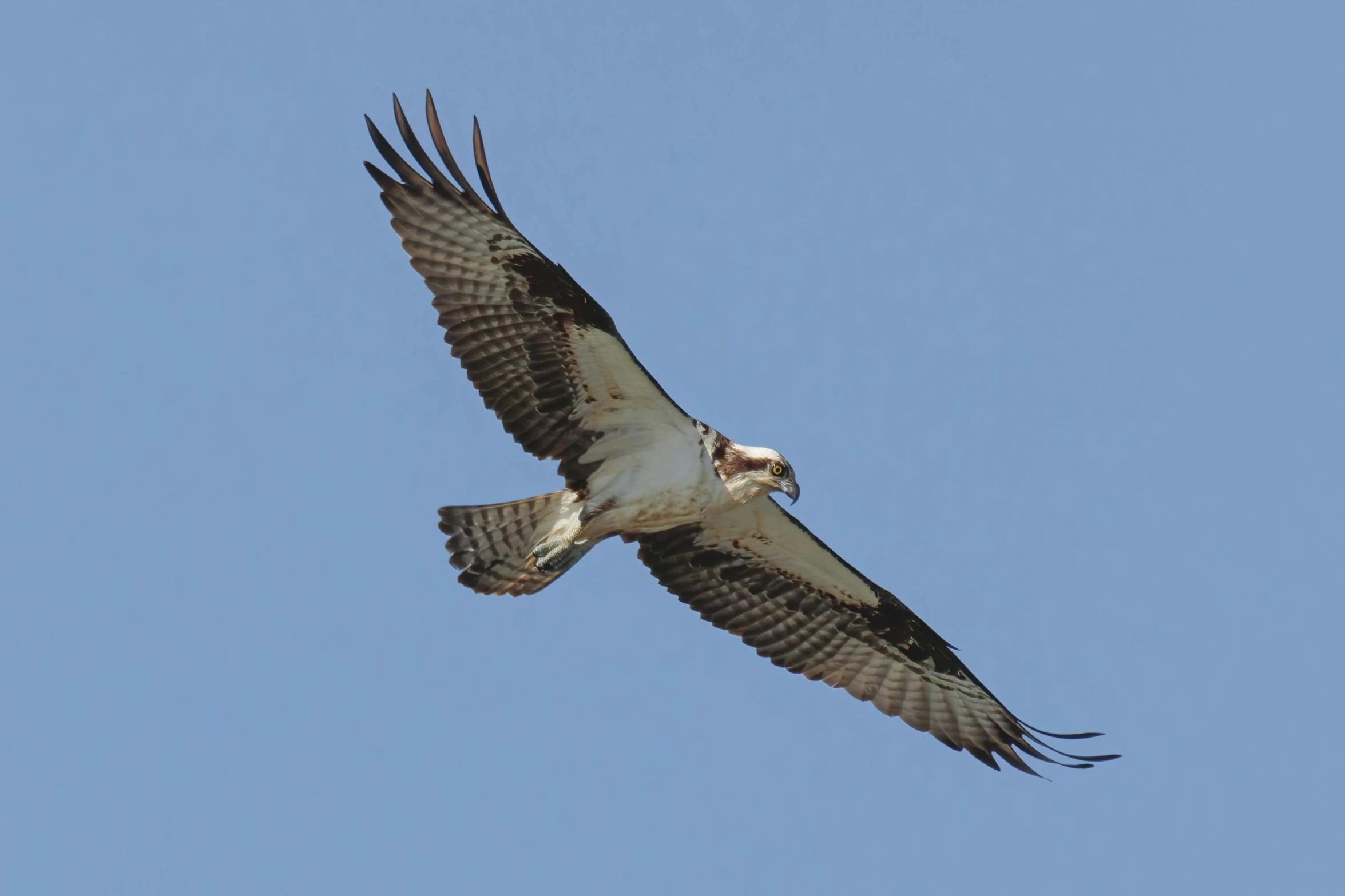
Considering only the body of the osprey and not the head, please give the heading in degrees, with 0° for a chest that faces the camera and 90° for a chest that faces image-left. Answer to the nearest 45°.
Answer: approximately 270°
